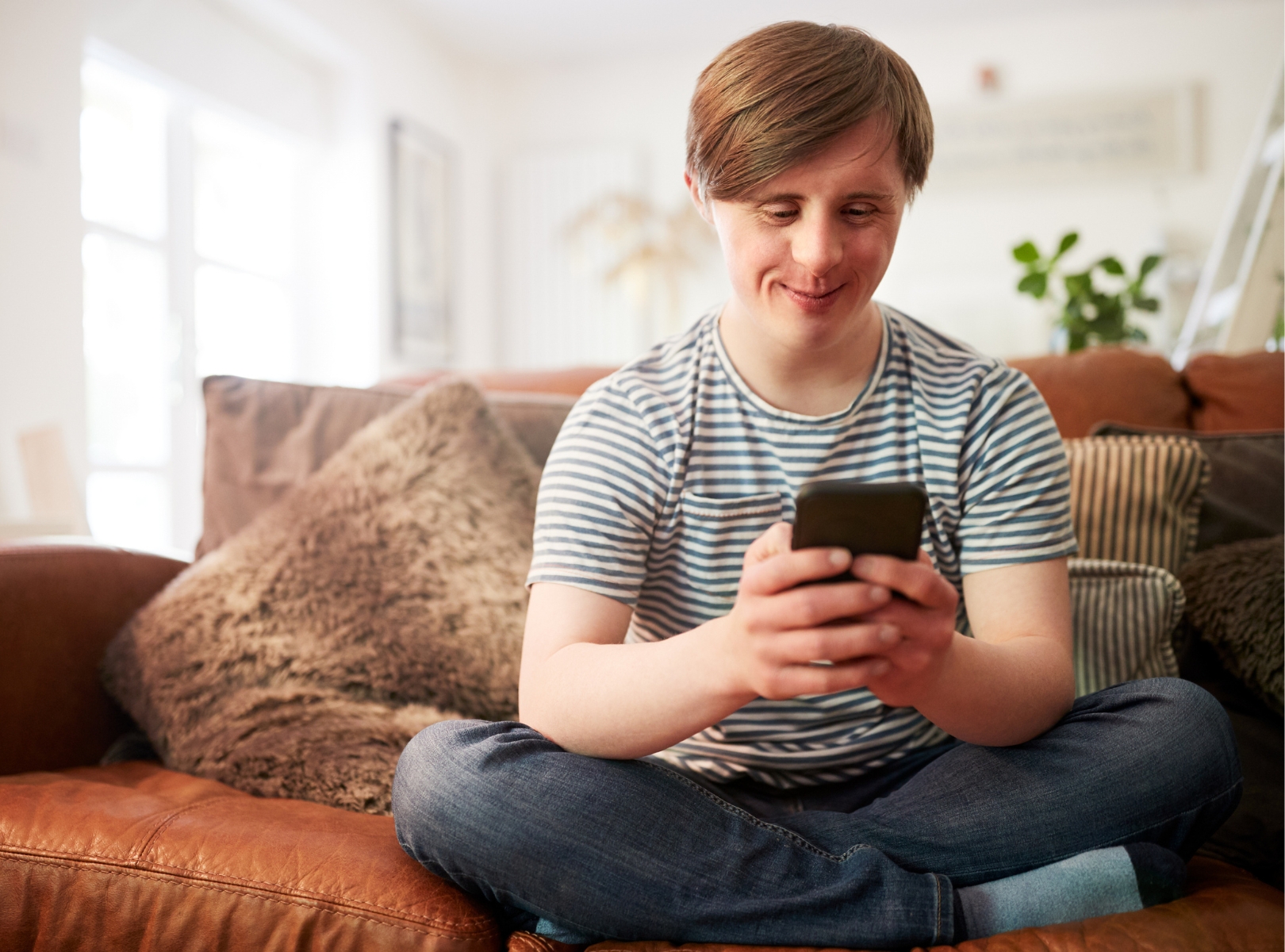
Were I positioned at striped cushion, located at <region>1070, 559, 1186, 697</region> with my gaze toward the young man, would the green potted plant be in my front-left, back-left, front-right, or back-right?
back-right

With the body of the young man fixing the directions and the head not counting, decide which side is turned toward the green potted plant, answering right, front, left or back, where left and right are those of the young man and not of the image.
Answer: back

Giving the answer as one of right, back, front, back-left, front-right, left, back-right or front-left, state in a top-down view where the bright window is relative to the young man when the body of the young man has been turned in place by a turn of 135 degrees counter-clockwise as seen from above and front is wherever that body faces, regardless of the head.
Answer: left

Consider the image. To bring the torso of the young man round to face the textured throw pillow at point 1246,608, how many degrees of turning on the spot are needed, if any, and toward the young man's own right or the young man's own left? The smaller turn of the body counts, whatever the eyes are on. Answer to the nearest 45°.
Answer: approximately 135° to the young man's own left

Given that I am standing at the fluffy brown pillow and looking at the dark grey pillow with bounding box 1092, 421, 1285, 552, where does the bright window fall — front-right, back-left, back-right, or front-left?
back-left

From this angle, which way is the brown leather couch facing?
toward the camera

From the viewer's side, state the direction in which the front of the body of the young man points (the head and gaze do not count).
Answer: toward the camera

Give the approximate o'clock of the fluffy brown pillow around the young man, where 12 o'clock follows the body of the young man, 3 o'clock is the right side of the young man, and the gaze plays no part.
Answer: The fluffy brown pillow is roughly at 4 o'clock from the young man.

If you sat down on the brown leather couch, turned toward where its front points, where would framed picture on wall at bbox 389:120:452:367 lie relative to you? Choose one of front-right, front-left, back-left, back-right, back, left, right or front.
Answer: back

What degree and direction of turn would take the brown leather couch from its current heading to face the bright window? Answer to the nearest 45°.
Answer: approximately 135° to its right
